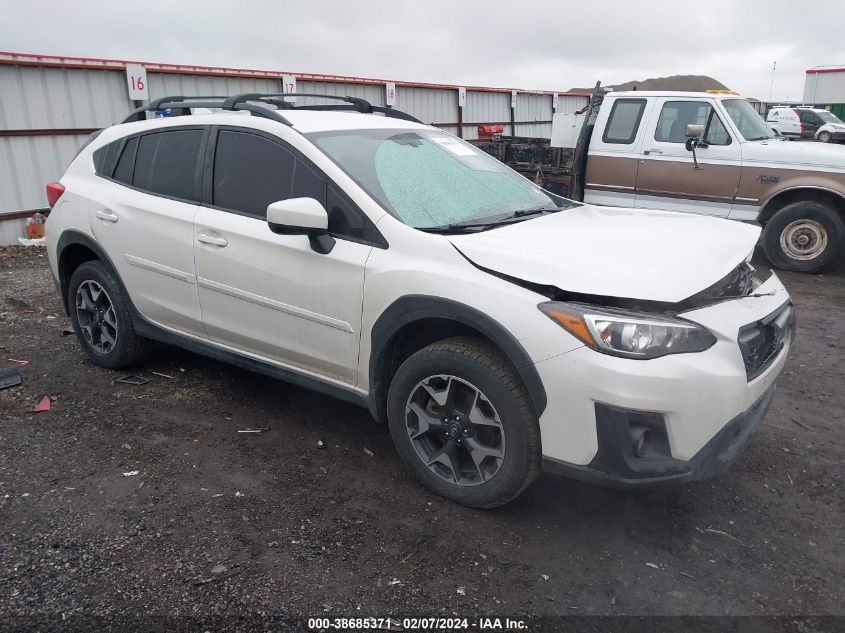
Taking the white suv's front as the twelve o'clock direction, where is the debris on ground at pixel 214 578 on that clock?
The debris on ground is roughly at 3 o'clock from the white suv.

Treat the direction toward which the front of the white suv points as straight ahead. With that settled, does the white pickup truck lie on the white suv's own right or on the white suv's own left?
on the white suv's own left

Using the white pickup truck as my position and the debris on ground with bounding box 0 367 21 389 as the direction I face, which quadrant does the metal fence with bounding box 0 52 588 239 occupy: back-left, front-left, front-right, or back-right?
front-right

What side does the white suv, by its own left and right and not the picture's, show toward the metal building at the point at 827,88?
left

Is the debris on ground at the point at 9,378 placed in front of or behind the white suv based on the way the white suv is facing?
behind

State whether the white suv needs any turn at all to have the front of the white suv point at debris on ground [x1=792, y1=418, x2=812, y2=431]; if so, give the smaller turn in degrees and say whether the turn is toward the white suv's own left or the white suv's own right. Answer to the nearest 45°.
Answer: approximately 45° to the white suv's own left

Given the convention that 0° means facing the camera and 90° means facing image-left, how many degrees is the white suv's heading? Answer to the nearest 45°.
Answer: approximately 315°

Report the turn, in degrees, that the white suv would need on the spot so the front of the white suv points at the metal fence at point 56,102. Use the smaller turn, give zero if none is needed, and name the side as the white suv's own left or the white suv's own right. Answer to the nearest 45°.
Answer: approximately 180°

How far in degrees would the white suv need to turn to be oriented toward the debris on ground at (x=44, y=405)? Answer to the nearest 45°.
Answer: approximately 135° to its right

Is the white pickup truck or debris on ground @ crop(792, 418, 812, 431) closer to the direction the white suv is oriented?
the debris on ground
